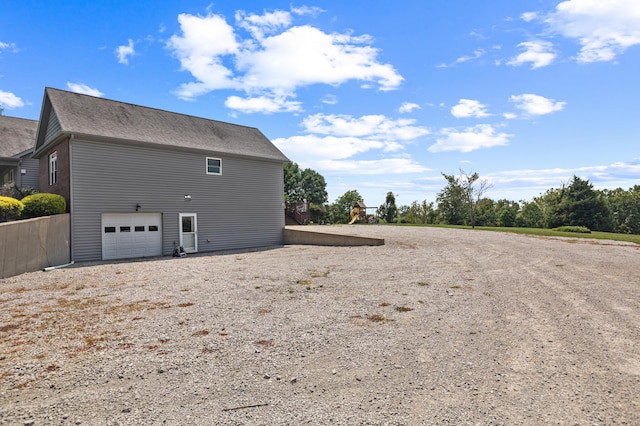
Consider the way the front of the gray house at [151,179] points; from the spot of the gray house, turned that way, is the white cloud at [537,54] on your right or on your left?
on your left

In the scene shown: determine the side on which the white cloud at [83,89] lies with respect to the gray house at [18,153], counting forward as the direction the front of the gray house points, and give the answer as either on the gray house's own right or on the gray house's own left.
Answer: on the gray house's own left

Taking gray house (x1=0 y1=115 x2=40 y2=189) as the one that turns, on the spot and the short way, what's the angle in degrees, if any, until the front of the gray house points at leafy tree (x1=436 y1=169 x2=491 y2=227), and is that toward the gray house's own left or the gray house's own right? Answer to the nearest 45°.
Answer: approximately 135° to the gray house's own left

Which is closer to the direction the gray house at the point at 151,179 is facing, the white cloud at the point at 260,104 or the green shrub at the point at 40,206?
the green shrub

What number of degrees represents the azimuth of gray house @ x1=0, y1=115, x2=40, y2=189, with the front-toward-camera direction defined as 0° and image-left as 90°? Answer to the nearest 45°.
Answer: approximately 45°

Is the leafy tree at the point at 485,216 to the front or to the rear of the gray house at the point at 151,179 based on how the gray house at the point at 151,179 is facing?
to the rear

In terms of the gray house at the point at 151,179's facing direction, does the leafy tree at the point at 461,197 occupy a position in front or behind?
behind
